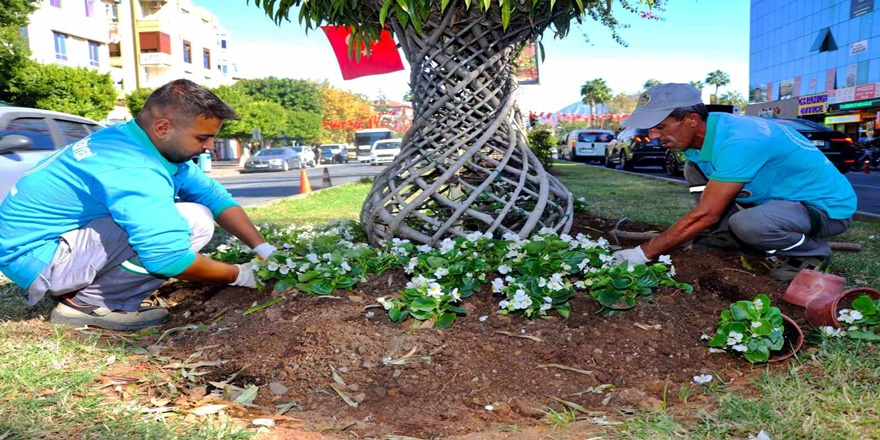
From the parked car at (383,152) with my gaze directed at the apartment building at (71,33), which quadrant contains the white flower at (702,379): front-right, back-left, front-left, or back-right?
back-left

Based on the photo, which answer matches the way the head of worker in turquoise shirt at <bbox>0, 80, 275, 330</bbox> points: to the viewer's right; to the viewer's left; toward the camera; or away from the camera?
to the viewer's right

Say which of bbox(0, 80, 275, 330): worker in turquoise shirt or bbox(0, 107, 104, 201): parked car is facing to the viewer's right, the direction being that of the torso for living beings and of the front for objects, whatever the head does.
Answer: the worker in turquoise shirt

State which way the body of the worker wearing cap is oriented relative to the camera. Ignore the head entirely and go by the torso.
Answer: to the viewer's left

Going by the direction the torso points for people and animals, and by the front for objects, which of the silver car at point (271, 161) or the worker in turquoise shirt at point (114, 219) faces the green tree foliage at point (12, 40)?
the silver car

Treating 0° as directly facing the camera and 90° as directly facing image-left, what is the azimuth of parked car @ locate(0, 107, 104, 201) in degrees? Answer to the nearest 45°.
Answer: approximately 45°

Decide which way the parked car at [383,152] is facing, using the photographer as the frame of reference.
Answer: facing the viewer and to the left of the viewer

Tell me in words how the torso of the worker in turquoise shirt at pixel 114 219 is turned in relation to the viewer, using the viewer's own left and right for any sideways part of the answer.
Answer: facing to the right of the viewer

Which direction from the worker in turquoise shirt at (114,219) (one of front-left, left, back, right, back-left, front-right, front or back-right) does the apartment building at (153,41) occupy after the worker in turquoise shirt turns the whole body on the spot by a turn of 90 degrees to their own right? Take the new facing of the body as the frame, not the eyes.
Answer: back

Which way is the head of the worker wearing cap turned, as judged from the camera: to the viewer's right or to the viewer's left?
to the viewer's left

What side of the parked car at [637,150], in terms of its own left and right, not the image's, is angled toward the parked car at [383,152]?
front

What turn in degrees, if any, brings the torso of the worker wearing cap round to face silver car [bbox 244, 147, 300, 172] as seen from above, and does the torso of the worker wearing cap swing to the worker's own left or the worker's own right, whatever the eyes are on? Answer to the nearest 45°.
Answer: approximately 45° to the worker's own right

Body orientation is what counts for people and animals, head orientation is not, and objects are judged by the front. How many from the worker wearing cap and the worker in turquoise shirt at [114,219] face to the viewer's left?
1

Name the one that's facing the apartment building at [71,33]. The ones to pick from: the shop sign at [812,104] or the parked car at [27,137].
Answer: the shop sign

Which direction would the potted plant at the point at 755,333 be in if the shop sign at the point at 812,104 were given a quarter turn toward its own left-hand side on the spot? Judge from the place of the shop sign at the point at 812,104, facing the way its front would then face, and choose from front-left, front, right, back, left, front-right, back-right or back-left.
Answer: front-right
